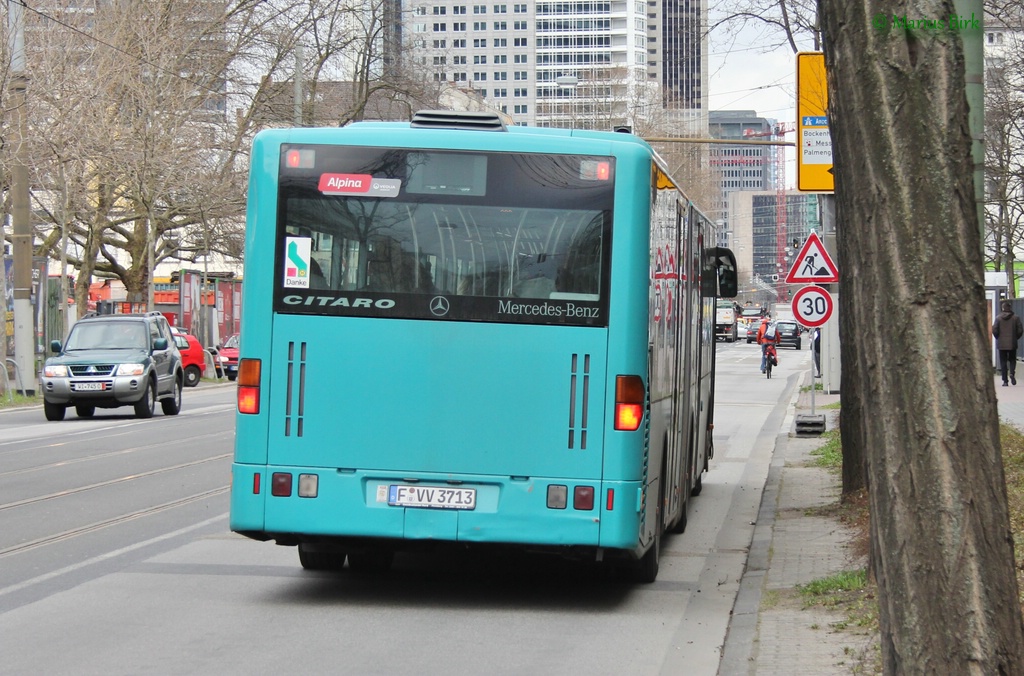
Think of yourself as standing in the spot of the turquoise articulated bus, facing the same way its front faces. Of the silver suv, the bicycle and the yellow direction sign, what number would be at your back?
0

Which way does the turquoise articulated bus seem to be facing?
away from the camera

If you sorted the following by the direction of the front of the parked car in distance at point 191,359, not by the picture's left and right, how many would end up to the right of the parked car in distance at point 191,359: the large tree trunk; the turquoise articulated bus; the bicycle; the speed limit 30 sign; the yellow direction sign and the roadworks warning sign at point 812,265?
0

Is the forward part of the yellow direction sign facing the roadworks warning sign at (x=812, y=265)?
no

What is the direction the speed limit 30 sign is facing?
toward the camera

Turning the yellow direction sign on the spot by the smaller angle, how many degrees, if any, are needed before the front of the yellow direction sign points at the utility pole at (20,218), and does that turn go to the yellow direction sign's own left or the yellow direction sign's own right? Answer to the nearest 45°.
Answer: approximately 135° to the yellow direction sign's own right

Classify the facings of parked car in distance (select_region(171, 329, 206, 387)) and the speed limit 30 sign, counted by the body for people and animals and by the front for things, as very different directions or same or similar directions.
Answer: same or similar directions

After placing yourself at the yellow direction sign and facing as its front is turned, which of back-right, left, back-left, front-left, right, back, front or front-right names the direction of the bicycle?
back

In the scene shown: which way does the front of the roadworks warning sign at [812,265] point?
toward the camera

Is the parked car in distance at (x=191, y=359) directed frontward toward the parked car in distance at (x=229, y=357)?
no

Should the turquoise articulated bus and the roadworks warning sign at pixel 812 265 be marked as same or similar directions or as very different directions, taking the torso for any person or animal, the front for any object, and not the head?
very different directions

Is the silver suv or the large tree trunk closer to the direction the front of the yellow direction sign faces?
the large tree trunk

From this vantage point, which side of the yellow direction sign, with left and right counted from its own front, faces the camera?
front

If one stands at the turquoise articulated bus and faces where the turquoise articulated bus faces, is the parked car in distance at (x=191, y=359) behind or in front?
in front

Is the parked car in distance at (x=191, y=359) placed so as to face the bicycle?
no

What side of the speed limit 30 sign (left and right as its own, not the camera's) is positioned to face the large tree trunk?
front
